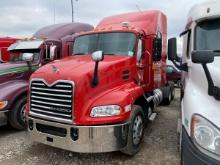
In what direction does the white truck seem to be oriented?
toward the camera

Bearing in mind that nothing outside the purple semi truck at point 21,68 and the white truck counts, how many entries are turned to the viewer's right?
0

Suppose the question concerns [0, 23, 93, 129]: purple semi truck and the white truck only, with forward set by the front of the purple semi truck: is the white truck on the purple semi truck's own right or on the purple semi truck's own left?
on the purple semi truck's own left

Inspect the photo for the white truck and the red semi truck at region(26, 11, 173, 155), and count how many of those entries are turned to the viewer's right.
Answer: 0

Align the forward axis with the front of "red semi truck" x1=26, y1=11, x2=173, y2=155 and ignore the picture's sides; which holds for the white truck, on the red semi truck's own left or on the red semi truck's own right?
on the red semi truck's own left

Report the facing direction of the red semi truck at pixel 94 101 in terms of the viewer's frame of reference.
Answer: facing the viewer and to the left of the viewer

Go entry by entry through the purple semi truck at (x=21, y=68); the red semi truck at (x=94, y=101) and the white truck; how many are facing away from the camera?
0

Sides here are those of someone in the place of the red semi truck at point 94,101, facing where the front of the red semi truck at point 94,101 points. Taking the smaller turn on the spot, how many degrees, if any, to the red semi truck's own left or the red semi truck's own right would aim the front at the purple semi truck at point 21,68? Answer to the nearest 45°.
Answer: approximately 90° to the red semi truck's own right

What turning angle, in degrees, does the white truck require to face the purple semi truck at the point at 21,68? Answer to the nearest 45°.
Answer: approximately 135° to its right

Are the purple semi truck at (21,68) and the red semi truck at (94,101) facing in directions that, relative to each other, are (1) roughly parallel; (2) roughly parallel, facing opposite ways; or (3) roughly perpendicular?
roughly parallel

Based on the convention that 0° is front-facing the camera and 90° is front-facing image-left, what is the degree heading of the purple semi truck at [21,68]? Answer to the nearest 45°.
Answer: approximately 45°
